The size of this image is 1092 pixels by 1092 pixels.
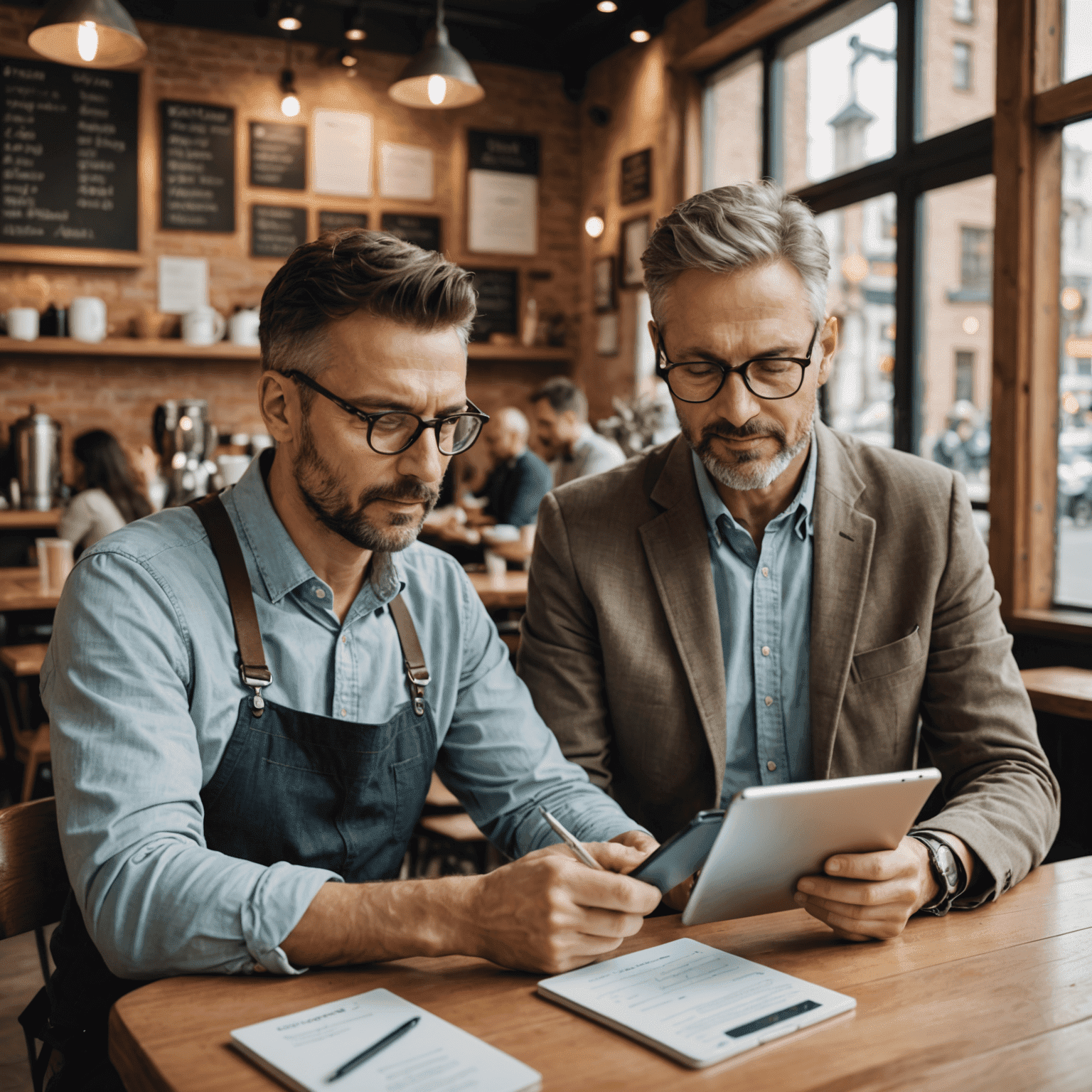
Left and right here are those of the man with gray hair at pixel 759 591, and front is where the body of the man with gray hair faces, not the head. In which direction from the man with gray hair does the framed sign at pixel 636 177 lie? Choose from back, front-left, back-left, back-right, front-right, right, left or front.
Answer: back

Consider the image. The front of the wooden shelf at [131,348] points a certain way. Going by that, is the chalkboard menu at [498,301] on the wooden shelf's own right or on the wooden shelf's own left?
on the wooden shelf's own left

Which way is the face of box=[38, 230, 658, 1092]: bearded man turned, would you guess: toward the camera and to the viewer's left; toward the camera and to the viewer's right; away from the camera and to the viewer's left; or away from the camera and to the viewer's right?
toward the camera and to the viewer's right

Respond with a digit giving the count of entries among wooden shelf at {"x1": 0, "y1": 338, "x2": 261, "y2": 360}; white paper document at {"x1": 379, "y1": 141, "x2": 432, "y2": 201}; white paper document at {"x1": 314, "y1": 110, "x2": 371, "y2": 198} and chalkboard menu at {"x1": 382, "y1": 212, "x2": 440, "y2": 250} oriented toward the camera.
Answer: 4

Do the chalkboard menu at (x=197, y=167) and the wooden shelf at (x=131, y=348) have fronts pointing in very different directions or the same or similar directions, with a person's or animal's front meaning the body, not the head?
same or similar directions

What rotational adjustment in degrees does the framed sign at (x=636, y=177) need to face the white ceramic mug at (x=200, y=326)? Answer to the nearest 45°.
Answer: approximately 45° to its right

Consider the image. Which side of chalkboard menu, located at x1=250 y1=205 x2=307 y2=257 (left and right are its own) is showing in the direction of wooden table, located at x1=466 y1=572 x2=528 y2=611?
front

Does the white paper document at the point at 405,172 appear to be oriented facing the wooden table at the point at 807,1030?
yes

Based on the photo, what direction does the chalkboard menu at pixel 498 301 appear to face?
toward the camera

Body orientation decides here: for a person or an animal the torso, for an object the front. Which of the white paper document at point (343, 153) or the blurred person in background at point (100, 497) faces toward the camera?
the white paper document

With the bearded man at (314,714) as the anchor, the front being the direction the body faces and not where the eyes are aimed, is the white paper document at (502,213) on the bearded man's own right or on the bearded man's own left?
on the bearded man's own left

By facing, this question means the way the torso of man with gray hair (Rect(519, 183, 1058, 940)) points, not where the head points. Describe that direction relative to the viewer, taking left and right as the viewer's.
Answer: facing the viewer

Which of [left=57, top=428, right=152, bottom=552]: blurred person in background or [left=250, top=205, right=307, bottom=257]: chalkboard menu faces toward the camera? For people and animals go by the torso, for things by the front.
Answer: the chalkboard menu

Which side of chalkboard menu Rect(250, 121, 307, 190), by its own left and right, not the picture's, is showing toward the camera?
front

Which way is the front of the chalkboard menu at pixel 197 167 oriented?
toward the camera
